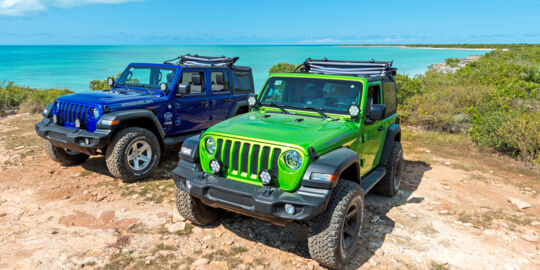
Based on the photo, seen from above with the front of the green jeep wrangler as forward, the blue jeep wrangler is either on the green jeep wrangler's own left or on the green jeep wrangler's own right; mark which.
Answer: on the green jeep wrangler's own right

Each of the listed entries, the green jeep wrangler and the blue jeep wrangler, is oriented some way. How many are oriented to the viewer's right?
0

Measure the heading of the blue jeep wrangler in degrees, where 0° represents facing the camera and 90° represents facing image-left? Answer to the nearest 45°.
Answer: approximately 45°

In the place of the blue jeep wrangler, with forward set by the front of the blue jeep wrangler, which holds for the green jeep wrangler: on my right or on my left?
on my left
